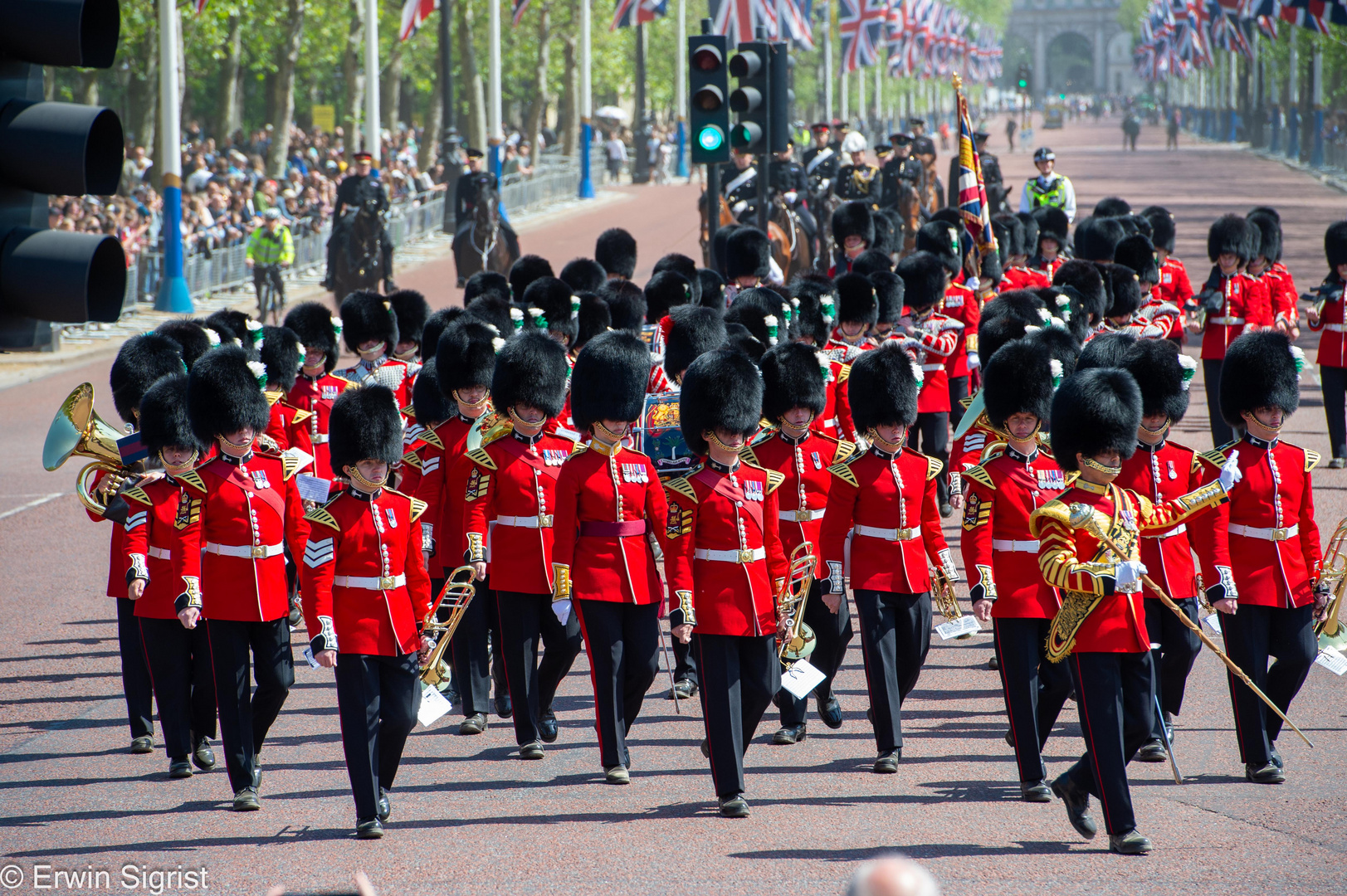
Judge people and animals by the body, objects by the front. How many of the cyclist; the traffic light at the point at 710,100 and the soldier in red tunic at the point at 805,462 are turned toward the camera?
3

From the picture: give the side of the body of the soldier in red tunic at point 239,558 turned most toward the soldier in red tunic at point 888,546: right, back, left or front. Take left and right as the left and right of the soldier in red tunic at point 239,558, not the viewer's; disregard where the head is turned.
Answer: left

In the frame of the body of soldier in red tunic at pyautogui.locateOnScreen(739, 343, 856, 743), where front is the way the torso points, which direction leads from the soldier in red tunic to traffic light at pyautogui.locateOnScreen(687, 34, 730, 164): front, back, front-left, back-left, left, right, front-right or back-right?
back

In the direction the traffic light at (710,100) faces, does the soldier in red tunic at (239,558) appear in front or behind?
in front

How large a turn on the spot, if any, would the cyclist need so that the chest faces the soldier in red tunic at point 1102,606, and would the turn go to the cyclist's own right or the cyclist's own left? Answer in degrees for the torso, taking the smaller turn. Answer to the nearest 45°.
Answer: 0° — they already face them

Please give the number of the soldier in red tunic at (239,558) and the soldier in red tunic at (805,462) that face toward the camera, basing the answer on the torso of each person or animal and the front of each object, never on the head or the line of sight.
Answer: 2

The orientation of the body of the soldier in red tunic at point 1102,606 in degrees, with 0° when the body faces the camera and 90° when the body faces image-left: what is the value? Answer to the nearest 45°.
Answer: approximately 315°
